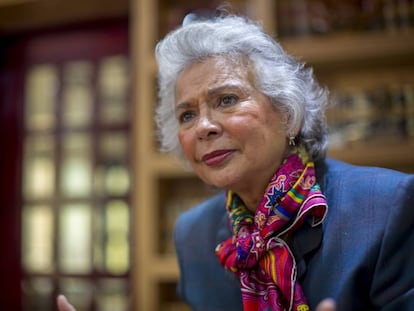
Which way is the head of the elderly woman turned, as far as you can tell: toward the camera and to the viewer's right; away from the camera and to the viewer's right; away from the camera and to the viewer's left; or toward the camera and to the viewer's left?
toward the camera and to the viewer's left

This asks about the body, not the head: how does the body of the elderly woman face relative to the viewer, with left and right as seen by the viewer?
facing the viewer and to the left of the viewer
